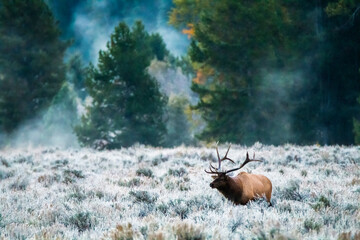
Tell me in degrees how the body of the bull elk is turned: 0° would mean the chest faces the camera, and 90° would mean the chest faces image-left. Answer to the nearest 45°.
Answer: approximately 45°

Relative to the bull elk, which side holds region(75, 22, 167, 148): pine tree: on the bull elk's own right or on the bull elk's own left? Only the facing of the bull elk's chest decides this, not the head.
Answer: on the bull elk's own right
